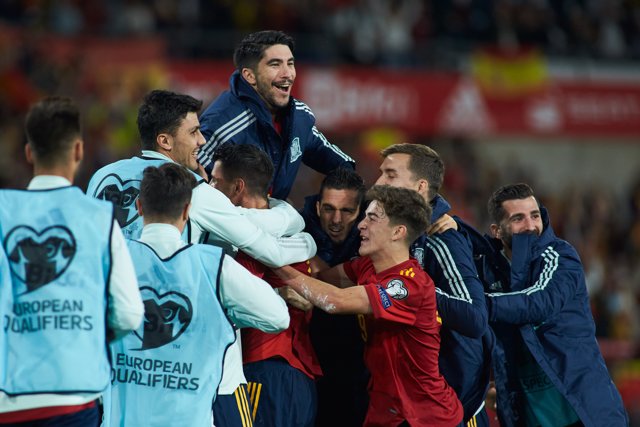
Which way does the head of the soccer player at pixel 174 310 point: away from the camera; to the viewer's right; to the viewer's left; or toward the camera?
away from the camera

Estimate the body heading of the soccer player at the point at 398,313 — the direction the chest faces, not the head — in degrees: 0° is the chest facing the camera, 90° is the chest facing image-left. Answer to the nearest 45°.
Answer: approximately 90°

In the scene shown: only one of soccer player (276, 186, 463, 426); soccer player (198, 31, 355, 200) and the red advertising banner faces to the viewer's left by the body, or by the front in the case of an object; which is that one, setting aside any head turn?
soccer player (276, 186, 463, 426)

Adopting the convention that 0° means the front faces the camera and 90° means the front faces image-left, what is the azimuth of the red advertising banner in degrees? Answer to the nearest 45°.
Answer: approximately 0°

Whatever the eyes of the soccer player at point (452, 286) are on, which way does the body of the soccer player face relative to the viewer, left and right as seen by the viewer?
facing to the left of the viewer

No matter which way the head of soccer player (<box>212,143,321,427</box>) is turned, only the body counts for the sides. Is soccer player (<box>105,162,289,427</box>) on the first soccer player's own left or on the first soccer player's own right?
on the first soccer player's own left

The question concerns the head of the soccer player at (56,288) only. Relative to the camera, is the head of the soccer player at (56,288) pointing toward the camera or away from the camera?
away from the camera
